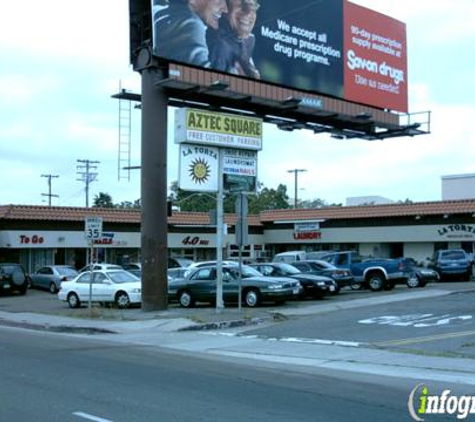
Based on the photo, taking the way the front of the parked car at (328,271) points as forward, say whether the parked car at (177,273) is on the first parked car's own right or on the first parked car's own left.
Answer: on the first parked car's own right

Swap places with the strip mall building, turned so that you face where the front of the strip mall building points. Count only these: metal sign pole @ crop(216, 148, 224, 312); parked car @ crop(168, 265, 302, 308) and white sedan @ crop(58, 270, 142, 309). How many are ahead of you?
3

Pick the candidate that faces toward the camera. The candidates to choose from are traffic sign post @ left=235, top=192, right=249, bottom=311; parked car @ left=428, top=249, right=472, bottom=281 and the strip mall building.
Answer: the strip mall building

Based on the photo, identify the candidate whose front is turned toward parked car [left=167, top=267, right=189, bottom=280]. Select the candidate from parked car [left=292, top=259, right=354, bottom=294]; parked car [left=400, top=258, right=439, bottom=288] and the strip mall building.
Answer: the strip mall building

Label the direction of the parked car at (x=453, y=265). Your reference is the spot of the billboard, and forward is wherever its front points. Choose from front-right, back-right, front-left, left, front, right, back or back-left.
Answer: left

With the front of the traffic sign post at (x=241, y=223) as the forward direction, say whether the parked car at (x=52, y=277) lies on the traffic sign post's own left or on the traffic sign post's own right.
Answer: on the traffic sign post's own left

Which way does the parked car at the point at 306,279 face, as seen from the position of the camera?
facing the viewer and to the right of the viewer

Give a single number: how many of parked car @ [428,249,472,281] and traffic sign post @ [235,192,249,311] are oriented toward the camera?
0

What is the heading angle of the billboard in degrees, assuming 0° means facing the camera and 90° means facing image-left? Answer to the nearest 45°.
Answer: approximately 315°

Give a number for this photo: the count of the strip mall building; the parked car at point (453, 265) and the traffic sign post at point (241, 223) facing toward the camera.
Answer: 1

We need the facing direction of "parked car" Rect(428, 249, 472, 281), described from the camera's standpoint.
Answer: facing away from the viewer and to the left of the viewer

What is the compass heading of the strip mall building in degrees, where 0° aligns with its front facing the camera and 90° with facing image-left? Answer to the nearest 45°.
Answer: approximately 0°

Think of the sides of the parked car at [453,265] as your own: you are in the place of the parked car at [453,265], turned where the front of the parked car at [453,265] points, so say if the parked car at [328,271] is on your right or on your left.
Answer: on your left
